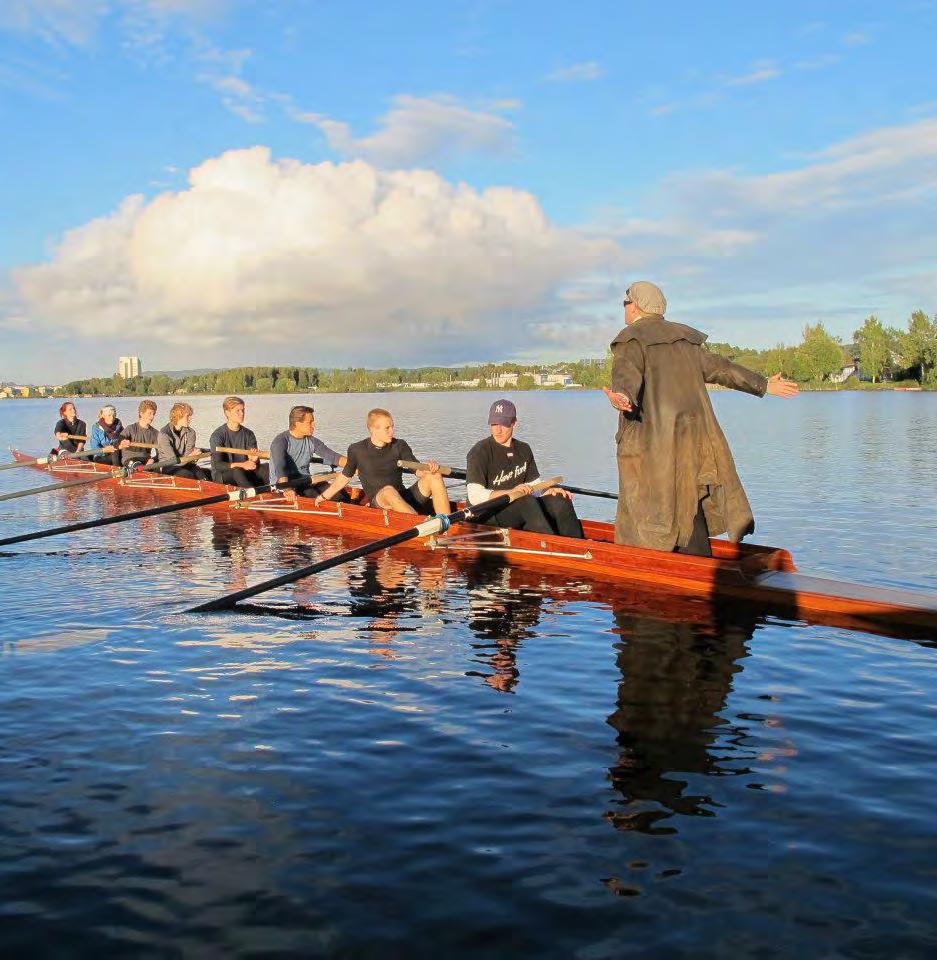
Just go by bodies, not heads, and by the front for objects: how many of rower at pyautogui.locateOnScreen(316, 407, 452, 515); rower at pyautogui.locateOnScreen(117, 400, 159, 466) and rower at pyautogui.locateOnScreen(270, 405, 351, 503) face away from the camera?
0

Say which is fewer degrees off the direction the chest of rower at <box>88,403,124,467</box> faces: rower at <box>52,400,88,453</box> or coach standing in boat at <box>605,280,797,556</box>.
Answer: the coach standing in boat

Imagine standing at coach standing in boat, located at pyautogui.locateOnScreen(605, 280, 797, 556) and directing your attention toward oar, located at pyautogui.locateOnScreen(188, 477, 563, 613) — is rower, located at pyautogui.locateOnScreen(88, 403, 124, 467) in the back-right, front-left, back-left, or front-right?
front-right

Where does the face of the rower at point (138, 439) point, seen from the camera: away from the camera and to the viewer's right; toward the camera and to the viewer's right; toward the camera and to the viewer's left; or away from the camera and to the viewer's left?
toward the camera and to the viewer's right

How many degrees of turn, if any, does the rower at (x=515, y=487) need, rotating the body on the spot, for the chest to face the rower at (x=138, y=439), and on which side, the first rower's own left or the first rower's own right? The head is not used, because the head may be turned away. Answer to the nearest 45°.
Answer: approximately 180°

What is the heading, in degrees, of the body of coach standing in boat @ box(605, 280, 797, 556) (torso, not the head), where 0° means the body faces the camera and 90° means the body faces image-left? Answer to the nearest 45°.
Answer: approximately 135°

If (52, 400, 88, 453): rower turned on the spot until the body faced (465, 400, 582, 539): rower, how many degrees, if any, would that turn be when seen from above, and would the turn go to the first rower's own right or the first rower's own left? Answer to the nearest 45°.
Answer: approximately 45° to the first rower's own right

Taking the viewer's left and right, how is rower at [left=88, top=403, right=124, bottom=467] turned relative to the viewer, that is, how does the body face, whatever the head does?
facing the viewer and to the right of the viewer

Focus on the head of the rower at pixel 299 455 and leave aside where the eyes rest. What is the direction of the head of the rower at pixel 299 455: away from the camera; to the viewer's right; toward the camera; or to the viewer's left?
to the viewer's right

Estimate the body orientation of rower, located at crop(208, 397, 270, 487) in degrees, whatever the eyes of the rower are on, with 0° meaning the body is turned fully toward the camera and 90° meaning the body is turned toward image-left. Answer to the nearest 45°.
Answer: approximately 315°
